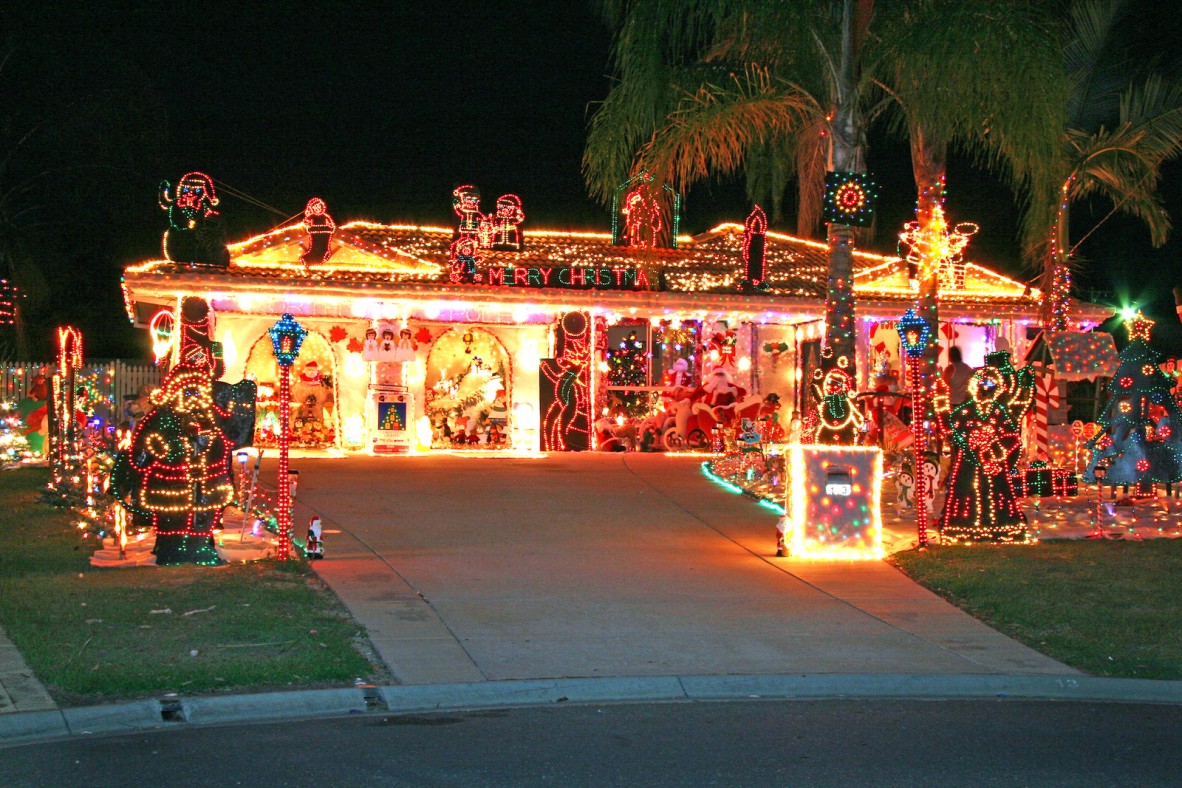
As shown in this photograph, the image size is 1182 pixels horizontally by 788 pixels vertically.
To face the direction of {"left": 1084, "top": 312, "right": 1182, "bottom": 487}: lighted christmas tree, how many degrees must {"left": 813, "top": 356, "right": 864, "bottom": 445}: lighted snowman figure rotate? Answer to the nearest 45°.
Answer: approximately 135° to its left

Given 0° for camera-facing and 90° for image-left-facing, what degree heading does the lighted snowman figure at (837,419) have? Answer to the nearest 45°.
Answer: approximately 0°

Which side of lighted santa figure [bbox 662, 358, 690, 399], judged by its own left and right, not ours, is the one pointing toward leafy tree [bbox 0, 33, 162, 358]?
right

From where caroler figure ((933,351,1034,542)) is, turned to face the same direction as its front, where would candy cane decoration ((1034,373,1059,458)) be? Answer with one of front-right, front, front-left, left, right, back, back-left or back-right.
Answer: back

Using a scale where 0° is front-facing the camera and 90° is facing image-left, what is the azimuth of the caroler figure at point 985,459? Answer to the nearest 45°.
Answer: approximately 0°

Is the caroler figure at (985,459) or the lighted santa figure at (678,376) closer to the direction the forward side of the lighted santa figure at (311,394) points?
the caroler figure

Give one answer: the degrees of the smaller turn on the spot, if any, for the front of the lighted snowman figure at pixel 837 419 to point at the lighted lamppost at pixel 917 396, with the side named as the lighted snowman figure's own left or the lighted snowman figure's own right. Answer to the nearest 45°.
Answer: approximately 90° to the lighted snowman figure's own left
